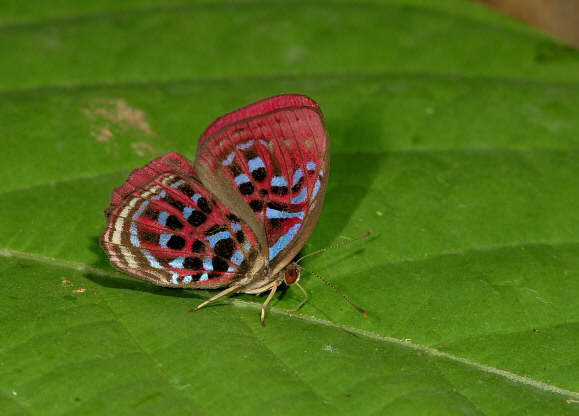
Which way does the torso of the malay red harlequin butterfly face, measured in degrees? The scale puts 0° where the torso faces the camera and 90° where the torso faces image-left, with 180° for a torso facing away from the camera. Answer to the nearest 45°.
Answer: approximately 270°
